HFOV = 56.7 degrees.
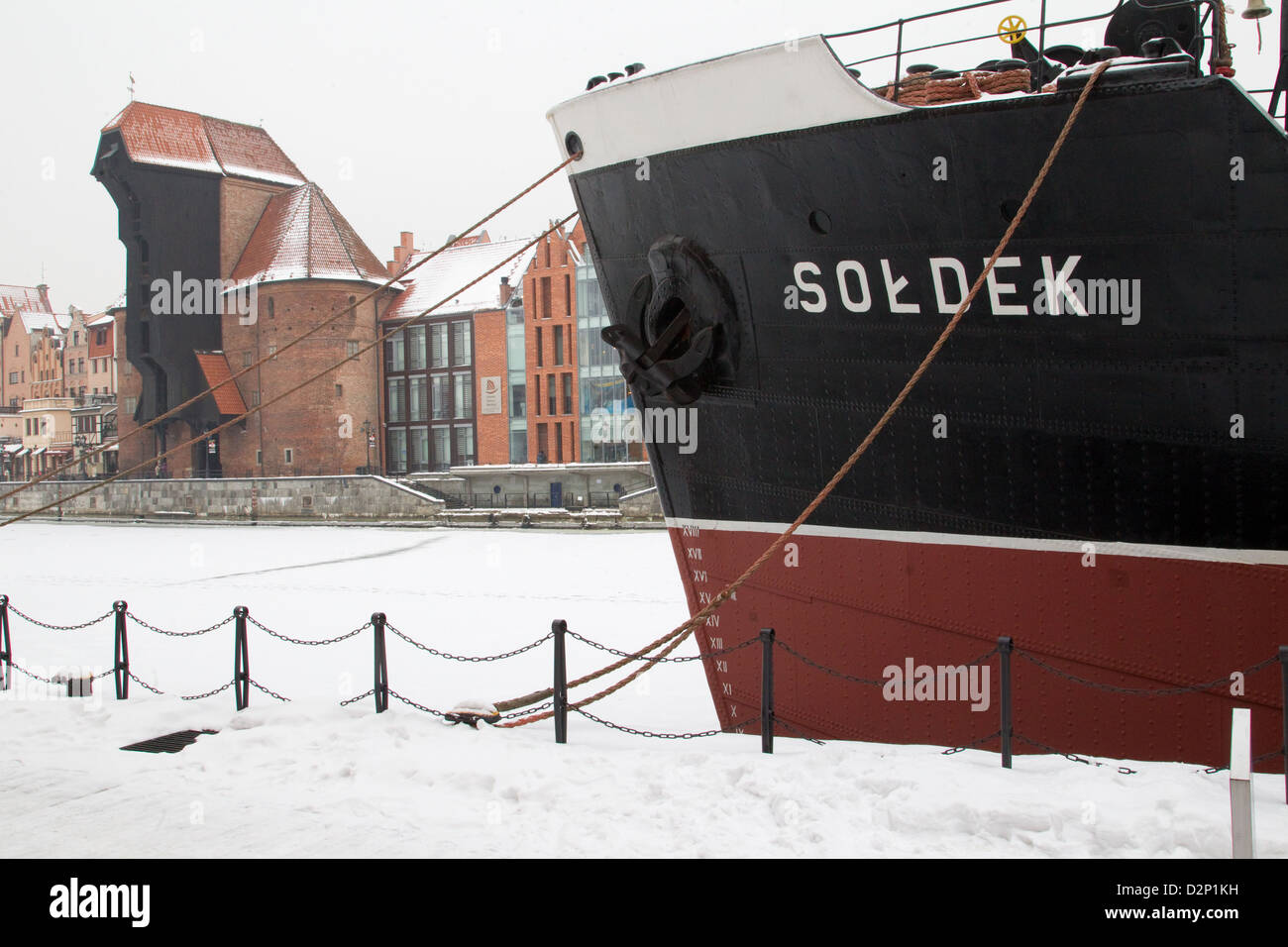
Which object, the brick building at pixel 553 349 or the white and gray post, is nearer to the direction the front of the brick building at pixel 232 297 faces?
the white and gray post

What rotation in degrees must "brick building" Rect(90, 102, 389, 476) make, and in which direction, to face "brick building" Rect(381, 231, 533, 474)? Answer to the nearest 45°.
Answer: approximately 90° to its left

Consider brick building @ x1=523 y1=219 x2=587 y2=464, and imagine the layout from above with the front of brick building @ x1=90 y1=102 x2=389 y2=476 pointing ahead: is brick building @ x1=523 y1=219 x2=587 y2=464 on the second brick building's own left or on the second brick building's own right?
on the second brick building's own left

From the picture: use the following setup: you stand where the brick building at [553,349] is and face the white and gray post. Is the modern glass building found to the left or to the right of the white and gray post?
left

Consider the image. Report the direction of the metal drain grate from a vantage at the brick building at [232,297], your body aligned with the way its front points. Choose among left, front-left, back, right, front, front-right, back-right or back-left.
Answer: front-left

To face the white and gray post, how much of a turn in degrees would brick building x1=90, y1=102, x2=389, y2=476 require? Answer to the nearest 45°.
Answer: approximately 45° to its left

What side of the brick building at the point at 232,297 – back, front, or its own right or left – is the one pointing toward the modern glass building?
left

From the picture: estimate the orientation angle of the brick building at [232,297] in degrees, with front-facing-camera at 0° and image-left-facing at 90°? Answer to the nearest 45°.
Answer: approximately 45°
